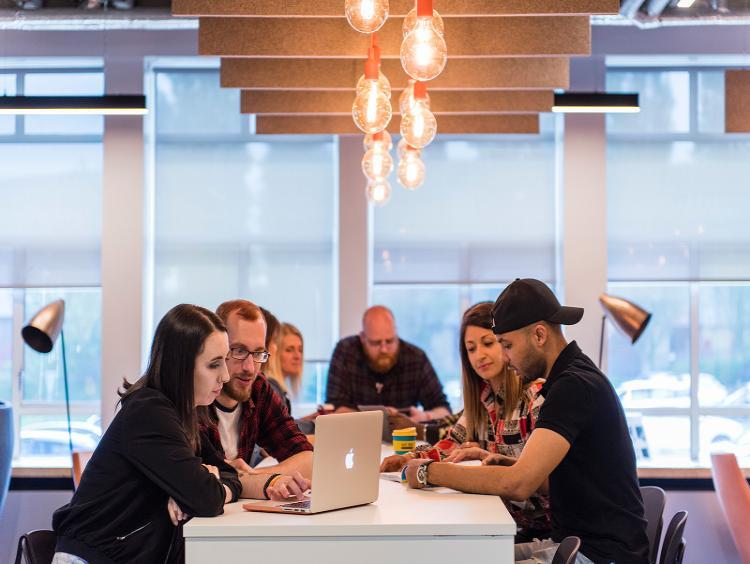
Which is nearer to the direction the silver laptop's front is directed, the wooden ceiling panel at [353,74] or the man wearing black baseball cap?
the wooden ceiling panel

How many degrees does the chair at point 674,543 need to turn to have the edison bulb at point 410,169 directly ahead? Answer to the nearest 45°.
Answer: approximately 45° to its right

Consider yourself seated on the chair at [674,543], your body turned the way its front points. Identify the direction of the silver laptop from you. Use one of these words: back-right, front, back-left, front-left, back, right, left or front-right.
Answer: front-left

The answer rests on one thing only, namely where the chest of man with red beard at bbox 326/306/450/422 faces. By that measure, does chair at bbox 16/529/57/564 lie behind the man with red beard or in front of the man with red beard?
in front

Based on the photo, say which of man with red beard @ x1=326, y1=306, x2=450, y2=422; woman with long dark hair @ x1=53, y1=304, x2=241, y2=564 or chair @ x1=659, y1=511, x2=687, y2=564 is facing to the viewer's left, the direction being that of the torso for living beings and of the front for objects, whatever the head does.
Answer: the chair

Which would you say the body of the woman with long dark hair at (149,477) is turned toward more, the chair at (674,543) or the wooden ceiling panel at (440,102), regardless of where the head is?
the chair

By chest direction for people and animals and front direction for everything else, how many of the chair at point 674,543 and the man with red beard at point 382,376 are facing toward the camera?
1

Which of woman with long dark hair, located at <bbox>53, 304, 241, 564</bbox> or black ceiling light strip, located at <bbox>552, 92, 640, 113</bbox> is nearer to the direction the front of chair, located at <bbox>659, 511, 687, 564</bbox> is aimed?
the woman with long dark hair

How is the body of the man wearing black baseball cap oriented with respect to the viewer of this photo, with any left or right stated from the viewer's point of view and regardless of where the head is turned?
facing to the left of the viewer

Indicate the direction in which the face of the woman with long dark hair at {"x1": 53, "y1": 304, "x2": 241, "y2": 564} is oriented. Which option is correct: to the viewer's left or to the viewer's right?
to the viewer's right

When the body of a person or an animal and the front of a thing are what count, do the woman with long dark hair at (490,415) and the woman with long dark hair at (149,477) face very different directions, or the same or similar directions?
very different directions

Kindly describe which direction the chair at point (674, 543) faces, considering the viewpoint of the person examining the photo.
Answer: facing to the left of the viewer

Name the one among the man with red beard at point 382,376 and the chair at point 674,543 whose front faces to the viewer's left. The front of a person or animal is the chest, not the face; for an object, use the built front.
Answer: the chair

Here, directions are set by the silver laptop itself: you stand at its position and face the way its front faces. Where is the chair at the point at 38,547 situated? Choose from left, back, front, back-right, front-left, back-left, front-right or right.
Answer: front-left

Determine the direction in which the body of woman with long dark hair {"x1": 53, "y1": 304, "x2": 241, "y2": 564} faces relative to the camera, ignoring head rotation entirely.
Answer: to the viewer's right
